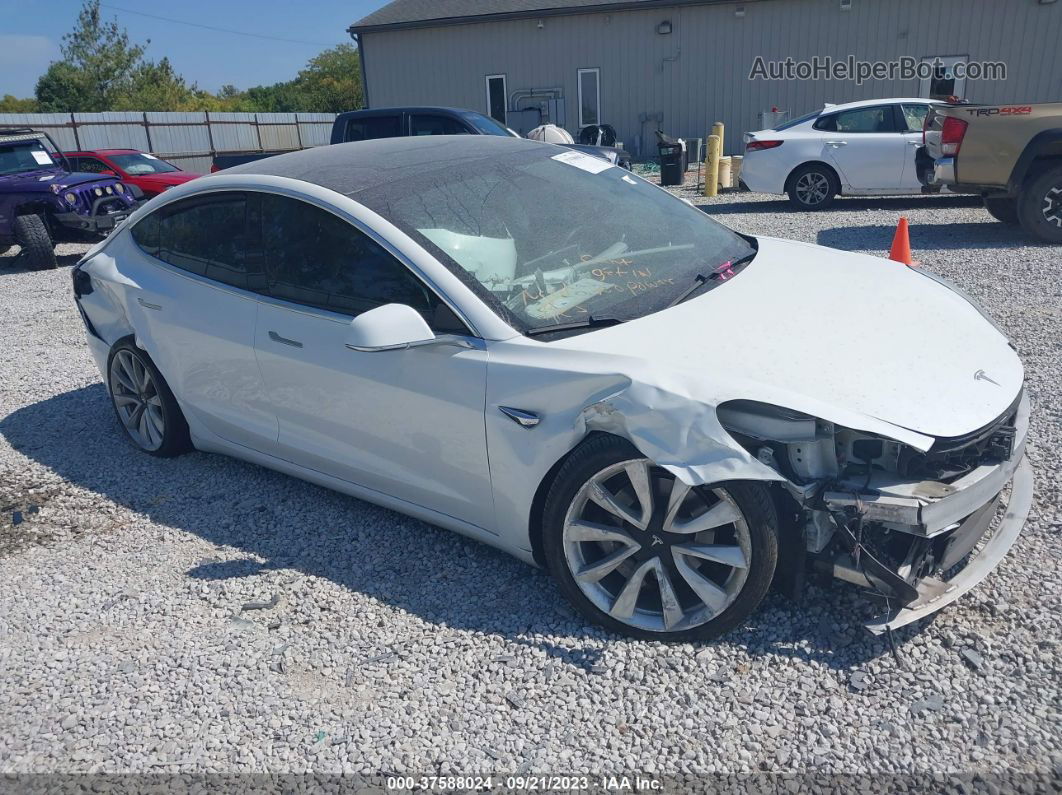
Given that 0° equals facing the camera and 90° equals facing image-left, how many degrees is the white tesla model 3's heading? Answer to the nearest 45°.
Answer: approximately 315°

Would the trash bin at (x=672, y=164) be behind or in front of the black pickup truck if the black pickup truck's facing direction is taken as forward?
in front

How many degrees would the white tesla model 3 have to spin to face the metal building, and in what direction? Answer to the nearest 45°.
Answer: approximately 135° to its left

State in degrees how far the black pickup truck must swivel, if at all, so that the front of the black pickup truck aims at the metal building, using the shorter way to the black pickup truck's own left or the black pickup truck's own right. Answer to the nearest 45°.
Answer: approximately 45° to the black pickup truck's own left

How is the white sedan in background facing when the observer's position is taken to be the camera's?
facing to the right of the viewer

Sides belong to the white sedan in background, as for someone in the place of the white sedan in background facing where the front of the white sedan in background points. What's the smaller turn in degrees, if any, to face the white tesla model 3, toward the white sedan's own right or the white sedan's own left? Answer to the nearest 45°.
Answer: approximately 90° to the white sedan's own right

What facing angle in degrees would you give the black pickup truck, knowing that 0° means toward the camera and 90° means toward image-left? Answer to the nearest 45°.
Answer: approximately 270°

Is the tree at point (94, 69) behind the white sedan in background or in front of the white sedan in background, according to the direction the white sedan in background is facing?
behind

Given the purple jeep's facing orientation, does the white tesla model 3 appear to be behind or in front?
in front

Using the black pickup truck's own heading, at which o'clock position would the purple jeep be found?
The purple jeep is roughly at 6 o'clock from the black pickup truck.

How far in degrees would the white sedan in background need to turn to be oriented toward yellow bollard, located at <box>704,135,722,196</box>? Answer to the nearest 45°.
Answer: approximately 135° to its left

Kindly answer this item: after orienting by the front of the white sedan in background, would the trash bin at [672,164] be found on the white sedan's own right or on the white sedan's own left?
on the white sedan's own left

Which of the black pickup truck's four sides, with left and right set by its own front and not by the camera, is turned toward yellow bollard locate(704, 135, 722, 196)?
front

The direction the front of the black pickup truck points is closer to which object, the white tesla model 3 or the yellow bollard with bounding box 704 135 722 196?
the yellow bollard

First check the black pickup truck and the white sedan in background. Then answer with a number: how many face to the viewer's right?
2

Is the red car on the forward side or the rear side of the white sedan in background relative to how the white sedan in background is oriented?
on the rear side

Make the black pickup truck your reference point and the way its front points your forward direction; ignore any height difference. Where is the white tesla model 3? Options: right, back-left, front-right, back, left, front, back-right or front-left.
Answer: right
